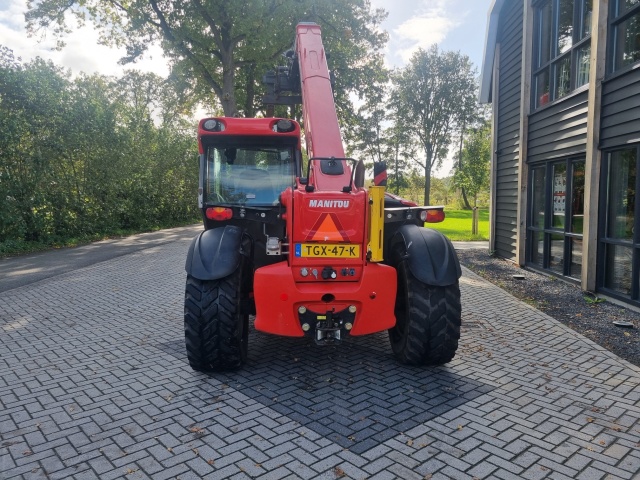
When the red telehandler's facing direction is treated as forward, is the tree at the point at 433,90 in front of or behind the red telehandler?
in front

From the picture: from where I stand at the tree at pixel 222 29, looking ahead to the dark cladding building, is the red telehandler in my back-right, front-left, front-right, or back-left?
front-right

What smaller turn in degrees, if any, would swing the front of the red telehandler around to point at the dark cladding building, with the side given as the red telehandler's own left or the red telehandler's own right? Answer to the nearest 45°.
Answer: approximately 45° to the red telehandler's own right

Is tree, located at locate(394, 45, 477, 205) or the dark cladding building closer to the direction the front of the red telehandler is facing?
the tree

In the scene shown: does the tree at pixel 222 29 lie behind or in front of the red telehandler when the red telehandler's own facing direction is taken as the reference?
in front

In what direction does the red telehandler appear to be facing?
away from the camera
